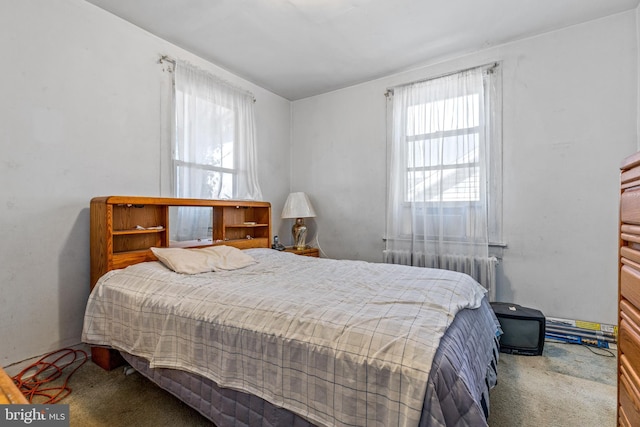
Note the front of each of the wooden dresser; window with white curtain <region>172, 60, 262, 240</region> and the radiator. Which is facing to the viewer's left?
the wooden dresser

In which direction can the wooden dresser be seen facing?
to the viewer's left

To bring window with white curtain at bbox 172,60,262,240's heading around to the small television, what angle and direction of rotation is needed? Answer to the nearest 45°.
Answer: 0° — it already faces it

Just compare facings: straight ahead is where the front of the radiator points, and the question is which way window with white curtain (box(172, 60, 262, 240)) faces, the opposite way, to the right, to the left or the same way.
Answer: to the left

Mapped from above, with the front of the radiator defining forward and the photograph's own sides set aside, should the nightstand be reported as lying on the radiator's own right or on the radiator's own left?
on the radiator's own right

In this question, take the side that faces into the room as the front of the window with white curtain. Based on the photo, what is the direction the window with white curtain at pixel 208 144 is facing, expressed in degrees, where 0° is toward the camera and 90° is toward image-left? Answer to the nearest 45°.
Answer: approximately 315°

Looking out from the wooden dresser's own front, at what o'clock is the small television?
The small television is roughly at 2 o'clock from the wooden dresser.

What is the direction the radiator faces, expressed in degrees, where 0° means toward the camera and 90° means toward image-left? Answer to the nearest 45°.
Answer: approximately 0°

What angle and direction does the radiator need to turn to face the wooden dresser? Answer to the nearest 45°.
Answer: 0° — it already faces it

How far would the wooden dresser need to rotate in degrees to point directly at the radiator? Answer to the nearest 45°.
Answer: approximately 45° to its right

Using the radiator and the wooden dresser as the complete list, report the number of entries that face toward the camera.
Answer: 1
